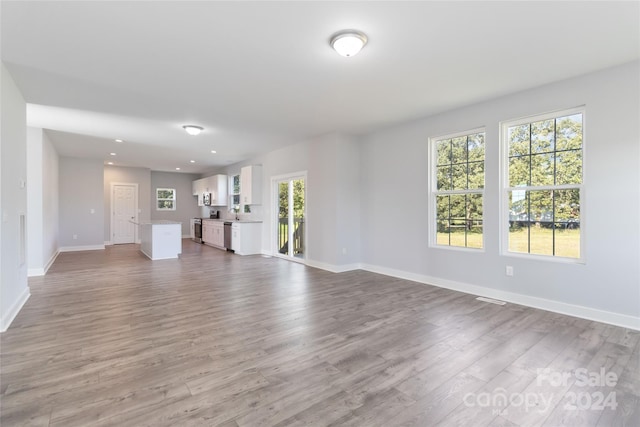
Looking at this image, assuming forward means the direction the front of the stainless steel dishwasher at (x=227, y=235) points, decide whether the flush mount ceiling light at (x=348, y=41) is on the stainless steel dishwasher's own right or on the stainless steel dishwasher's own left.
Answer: on the stainless steel dishwasher's own left

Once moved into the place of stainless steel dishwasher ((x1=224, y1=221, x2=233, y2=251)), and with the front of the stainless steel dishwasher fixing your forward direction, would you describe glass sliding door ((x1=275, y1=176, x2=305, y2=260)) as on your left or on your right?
on your left

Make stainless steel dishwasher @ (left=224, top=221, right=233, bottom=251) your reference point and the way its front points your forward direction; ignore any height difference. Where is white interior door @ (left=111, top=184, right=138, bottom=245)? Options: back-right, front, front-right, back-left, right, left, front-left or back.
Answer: front-right

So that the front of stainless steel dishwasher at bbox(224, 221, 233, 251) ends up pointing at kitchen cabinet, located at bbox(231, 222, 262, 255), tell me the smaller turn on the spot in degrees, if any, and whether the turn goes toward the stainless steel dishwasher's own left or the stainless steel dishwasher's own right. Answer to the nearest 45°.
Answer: approximately 135° to the stainless steel dishwasher's own left

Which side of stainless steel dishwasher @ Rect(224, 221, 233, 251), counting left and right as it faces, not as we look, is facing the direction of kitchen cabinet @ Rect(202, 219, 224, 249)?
right

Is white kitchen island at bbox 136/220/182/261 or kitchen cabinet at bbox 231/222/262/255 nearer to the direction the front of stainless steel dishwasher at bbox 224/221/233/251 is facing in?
the white kitchen island

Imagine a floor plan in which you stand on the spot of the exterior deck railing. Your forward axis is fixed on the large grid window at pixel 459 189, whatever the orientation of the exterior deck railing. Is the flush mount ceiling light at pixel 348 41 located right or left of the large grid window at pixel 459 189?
right

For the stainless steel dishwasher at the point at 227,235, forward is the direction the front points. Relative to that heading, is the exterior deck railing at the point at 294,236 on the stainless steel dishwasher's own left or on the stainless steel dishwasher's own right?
on the stainless steel dishwasher's own left
